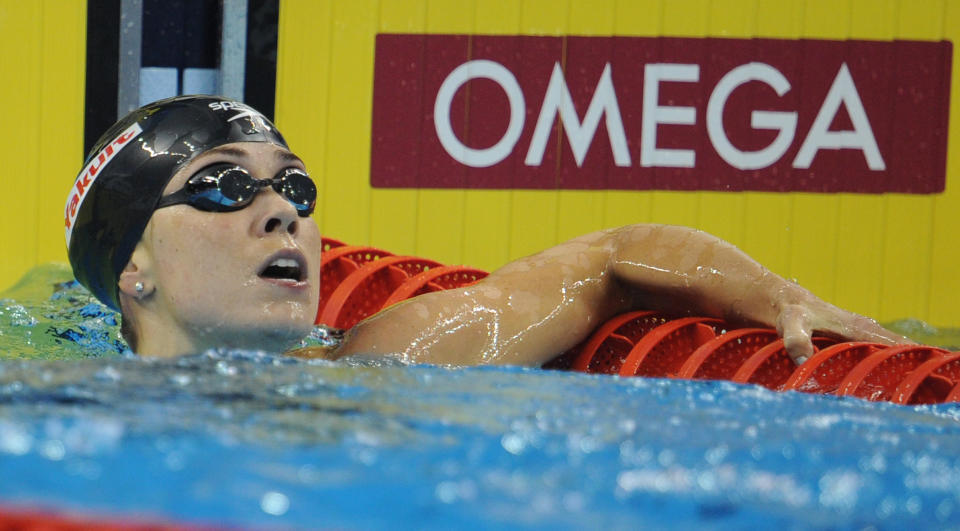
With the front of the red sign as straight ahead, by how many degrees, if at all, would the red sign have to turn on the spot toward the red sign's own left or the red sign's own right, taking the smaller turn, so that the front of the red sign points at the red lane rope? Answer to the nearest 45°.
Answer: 0° — it already faces it

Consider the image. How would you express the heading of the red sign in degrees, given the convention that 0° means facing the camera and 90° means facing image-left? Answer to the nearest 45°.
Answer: approximately 0°

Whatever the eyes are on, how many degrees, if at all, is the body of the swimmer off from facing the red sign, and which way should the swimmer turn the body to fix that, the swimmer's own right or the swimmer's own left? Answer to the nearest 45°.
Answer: approximately 135° to the swimmer's own left

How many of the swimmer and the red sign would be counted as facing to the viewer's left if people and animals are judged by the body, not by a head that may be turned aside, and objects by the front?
0

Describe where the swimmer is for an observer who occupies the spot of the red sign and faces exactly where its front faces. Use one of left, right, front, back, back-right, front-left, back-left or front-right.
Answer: front
